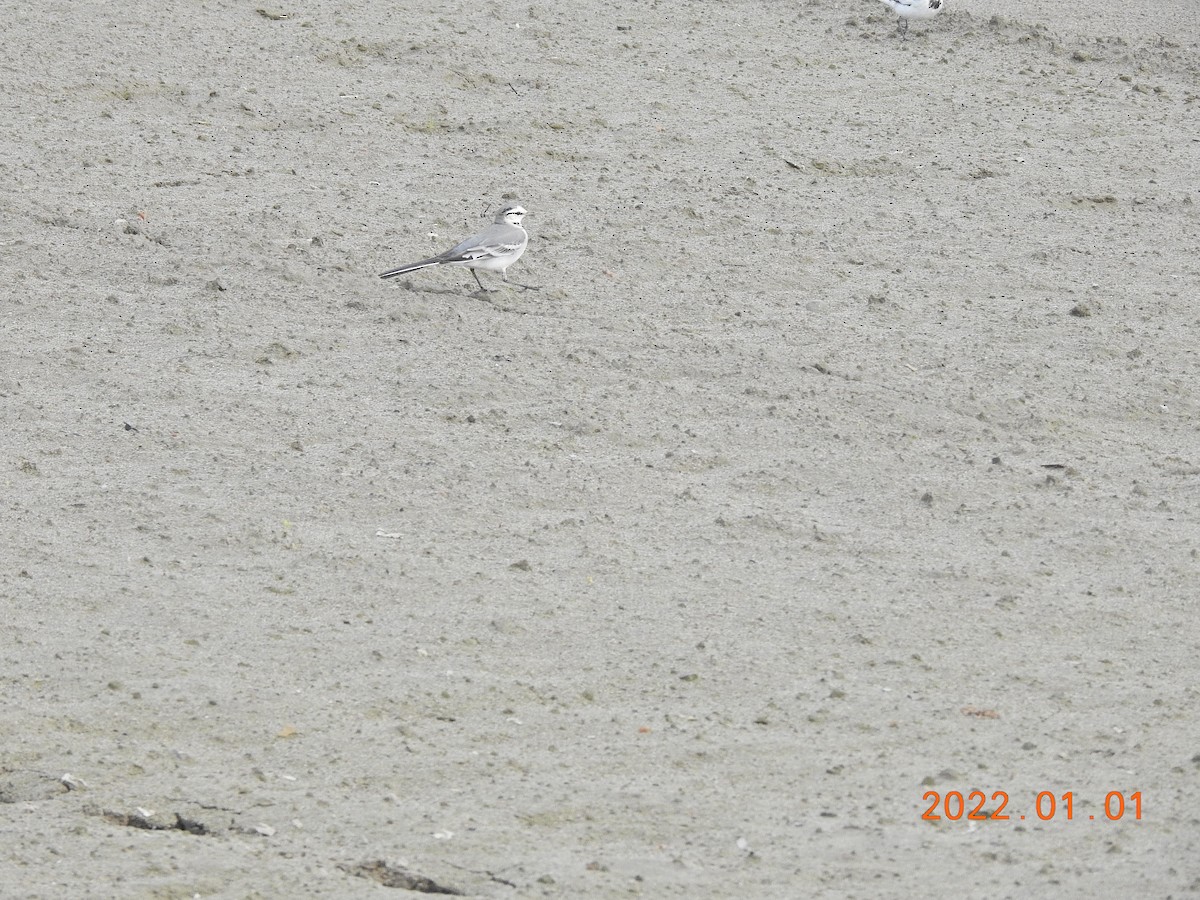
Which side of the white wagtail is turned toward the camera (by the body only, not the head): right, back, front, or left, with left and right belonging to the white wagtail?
right

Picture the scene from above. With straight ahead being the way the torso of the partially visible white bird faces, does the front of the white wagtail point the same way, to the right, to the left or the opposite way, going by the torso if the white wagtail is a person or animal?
the opposite way

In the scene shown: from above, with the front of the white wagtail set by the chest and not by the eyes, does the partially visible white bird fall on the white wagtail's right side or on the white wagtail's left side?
on the white wagtail's left side

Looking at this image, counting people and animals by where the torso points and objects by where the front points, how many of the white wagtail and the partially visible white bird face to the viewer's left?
1
